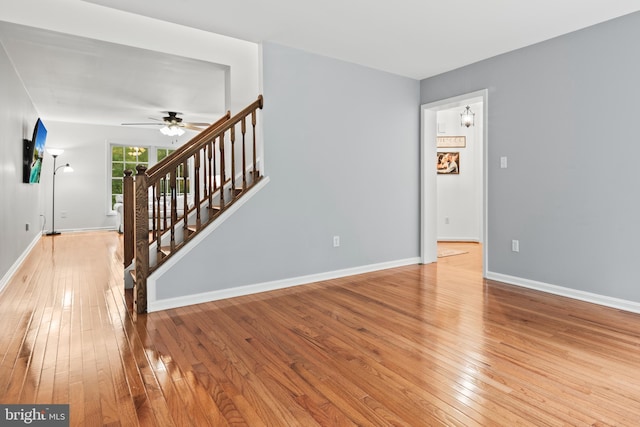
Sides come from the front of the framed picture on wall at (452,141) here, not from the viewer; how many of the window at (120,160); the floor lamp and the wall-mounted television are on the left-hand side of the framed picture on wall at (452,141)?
0

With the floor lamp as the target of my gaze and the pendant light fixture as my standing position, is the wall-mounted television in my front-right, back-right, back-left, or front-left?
front-left

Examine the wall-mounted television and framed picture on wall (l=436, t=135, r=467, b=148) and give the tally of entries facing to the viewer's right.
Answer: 1

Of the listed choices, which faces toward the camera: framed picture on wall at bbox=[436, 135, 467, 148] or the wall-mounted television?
the framed picture on wall

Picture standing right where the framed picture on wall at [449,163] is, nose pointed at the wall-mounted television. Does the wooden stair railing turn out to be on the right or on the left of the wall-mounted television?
left

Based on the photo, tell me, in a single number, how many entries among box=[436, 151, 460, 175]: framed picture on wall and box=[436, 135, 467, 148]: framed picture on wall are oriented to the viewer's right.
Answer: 0

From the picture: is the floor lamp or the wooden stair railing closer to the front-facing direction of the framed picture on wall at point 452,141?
the wooden stair railing

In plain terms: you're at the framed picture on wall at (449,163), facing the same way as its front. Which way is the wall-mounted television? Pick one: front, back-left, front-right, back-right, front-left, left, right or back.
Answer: front-right

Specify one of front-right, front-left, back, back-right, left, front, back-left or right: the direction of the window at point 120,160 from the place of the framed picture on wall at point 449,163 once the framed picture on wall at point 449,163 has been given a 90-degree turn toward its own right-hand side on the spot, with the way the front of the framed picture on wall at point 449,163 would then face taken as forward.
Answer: front

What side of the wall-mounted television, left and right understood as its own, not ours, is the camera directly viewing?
right

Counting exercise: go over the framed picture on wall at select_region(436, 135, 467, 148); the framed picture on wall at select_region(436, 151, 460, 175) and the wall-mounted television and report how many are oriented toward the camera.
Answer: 2

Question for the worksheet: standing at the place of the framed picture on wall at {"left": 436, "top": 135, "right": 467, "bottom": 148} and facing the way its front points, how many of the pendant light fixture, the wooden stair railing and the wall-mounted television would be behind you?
0

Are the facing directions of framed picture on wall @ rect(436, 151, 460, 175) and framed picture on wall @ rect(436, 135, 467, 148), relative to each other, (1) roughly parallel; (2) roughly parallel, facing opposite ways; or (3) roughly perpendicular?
roughly parallel

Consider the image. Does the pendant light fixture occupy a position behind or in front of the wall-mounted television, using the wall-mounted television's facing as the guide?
in front

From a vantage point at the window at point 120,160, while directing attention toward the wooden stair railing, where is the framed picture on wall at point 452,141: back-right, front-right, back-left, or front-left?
front-left

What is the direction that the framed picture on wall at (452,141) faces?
toward the camera
